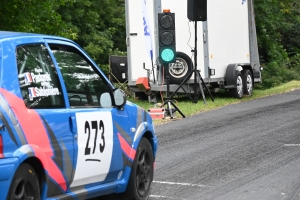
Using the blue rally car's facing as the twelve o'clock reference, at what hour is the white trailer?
The white trailer is roughly at 11 o'clock from the blue rally car.

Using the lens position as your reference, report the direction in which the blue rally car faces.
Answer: facing away from the viewer and to the right of the viewer

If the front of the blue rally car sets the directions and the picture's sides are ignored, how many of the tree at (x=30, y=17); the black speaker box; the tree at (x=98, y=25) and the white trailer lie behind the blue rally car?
0

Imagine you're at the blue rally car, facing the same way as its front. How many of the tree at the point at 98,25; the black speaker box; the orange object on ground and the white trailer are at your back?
0

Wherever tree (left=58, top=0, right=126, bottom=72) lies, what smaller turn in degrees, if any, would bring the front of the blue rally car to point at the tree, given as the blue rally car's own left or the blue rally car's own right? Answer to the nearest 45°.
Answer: approximately 45° to the blue rally car's own left

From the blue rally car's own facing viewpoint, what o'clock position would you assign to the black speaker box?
The black speaker box is roughly at 11 o'clock from the blue rally car.

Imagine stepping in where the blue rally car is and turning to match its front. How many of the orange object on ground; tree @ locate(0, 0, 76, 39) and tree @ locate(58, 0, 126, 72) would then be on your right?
0

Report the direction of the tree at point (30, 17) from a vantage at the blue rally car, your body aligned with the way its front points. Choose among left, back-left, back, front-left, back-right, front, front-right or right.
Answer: front-left

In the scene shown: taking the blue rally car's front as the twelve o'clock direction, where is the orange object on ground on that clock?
The orange object on ground is roughly at 11 o'clock from the blue rally car.
